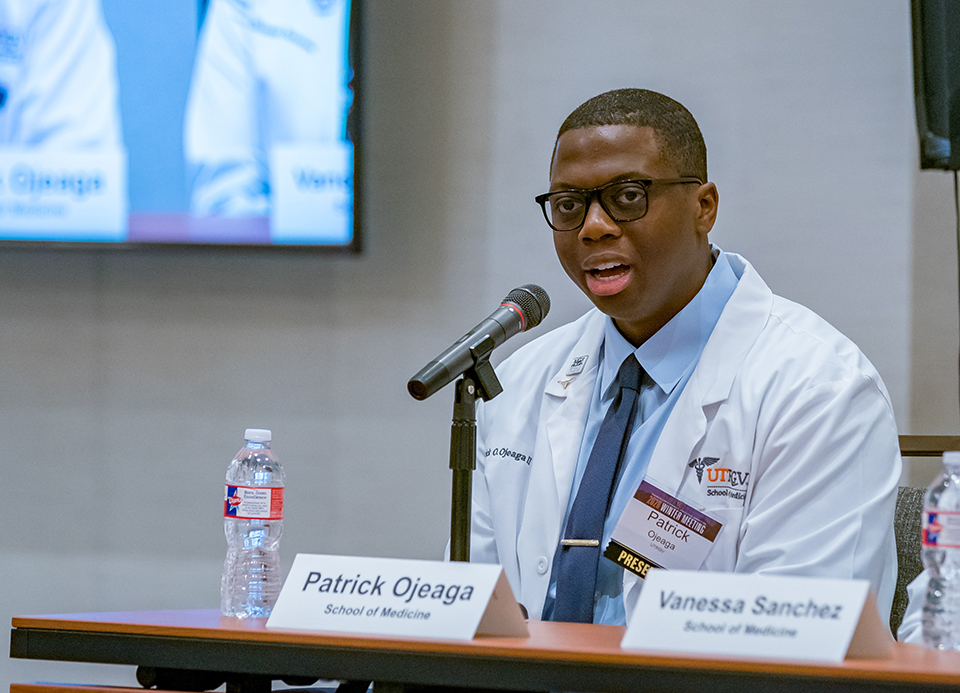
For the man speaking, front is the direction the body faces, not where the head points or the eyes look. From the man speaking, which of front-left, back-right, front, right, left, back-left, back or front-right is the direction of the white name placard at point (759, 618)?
front-left

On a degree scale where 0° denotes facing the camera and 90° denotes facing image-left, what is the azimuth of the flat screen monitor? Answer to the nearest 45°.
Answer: approximately 0°
